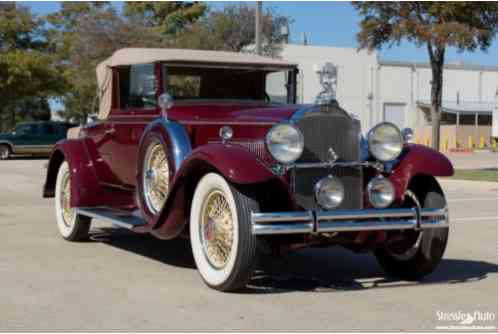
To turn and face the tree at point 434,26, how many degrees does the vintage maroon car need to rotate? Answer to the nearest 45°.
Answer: approximately 135° to its left

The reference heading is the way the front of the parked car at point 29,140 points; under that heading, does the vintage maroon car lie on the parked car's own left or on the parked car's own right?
on the parked car's own left

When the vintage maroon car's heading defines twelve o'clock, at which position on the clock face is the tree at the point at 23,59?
The tree is roughly at 7 o'clock from the vintage maroon car.

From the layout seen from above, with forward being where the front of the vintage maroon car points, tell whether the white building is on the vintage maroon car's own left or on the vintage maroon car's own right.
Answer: on the vintage maroon car's own left

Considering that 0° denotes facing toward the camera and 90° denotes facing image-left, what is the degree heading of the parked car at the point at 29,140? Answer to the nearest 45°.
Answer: approximately 90°

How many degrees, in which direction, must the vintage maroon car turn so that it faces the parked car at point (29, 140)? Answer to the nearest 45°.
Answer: approximately 135° to its left

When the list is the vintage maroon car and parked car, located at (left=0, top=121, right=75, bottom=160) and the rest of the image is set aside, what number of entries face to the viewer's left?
1

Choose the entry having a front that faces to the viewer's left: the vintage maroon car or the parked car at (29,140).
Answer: the parked car

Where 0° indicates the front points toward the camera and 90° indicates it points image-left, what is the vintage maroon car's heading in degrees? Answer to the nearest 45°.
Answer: approximately 315°

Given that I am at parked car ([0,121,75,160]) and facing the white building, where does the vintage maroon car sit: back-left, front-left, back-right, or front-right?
back-right
